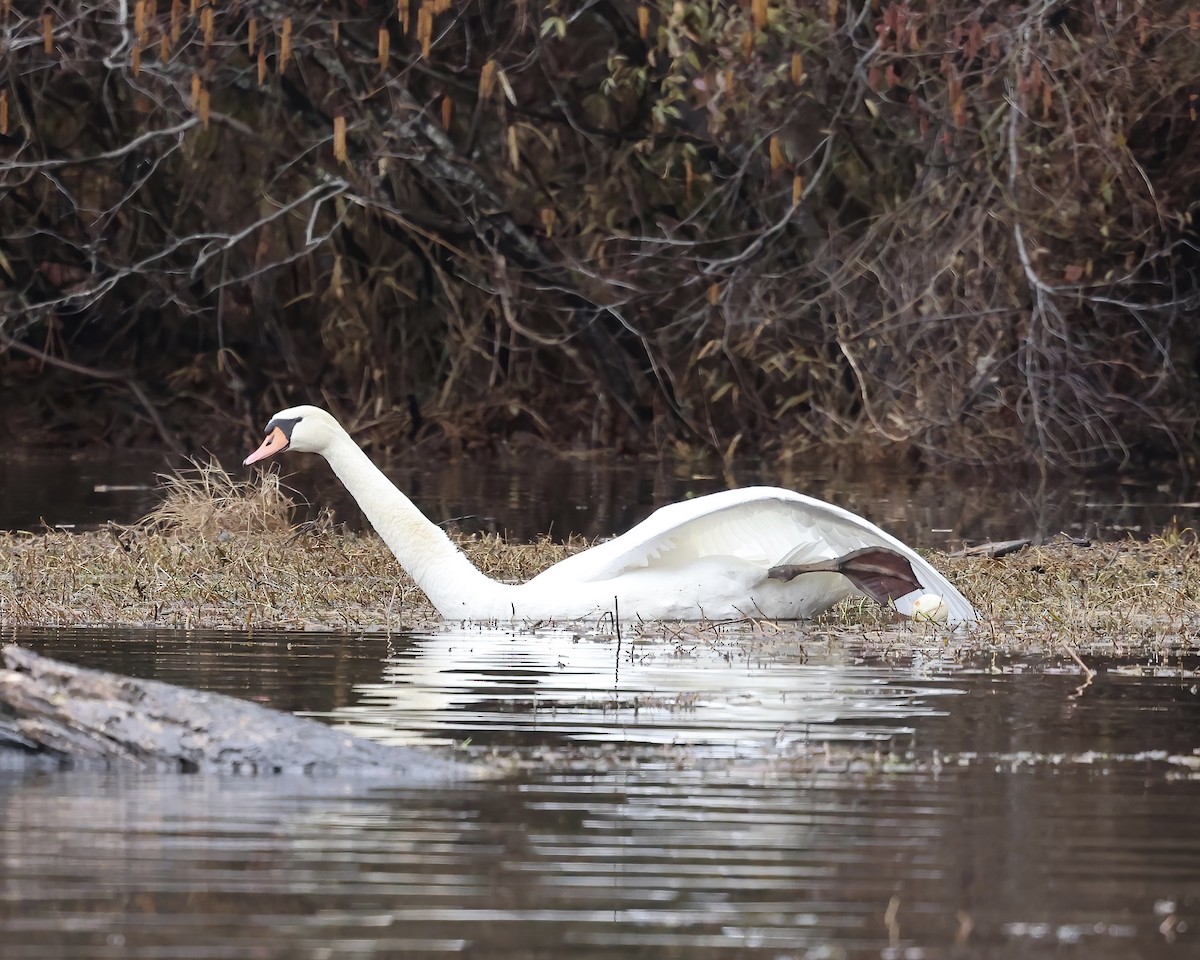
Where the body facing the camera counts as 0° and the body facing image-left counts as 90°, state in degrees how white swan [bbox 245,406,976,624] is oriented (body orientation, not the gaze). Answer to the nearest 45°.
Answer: approximately 90°

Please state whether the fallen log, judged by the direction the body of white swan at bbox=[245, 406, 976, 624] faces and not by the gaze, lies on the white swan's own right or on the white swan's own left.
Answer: on the white swan's own left

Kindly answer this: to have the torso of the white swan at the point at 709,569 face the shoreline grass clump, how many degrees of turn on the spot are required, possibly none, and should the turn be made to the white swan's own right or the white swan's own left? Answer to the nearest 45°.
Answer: approximately 45° to the white swan's own right
